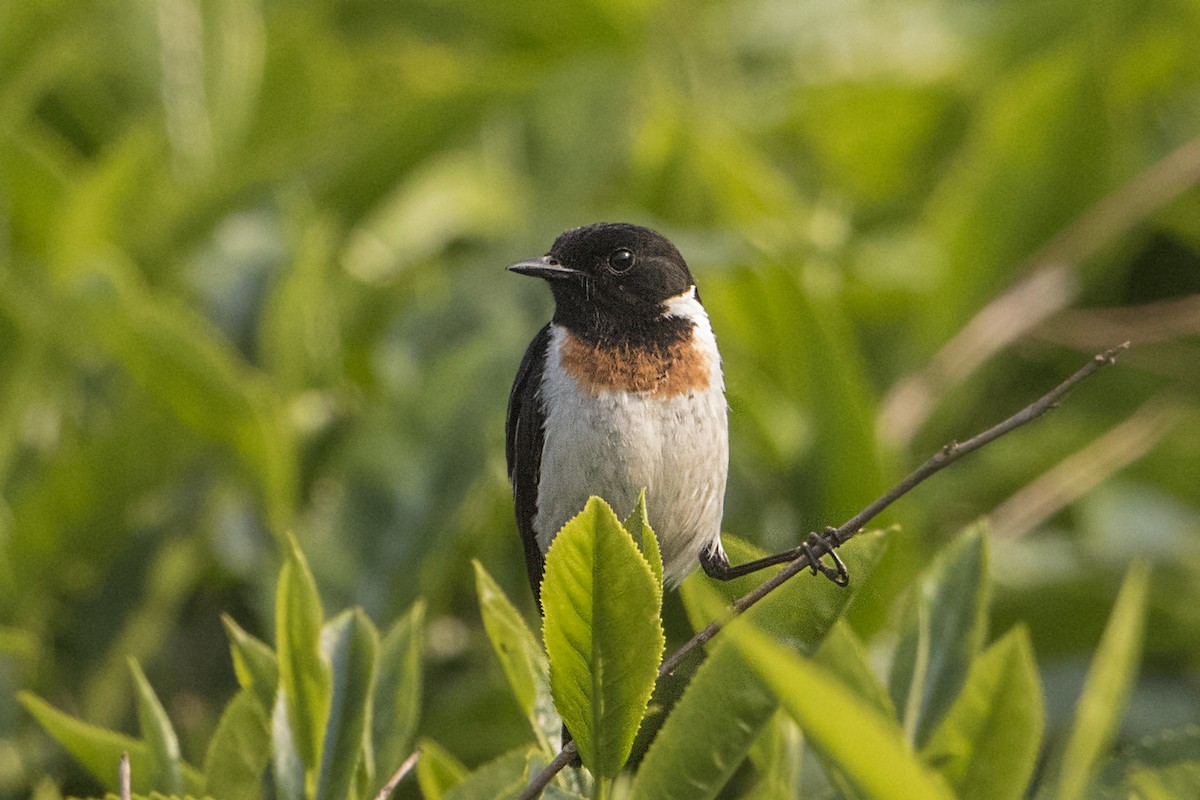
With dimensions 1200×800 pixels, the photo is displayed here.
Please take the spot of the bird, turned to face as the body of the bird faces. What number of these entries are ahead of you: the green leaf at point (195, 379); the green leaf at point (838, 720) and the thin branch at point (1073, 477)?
1

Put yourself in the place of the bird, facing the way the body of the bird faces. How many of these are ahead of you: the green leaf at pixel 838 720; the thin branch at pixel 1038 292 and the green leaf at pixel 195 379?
1

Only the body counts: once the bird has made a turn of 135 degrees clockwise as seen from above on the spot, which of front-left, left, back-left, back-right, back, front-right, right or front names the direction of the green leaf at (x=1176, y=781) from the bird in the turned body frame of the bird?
back

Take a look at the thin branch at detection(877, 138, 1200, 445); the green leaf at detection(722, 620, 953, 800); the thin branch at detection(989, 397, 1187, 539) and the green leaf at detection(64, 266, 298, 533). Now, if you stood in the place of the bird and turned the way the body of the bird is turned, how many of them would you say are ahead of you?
1

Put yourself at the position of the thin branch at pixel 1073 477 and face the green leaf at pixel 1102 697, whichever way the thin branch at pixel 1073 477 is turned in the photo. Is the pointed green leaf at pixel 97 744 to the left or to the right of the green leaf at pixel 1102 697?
right

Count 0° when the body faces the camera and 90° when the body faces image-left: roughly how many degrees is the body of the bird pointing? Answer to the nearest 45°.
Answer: approximately 0°
